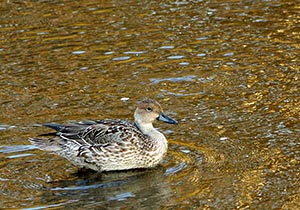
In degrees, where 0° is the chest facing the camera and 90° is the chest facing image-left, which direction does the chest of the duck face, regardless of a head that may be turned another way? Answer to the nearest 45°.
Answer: approximately 270°
